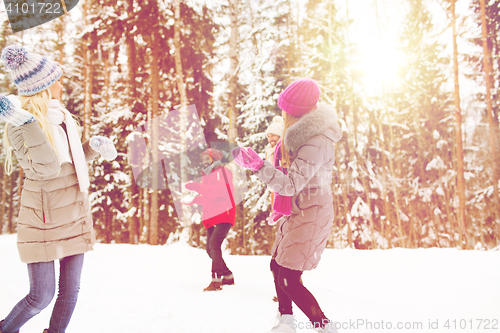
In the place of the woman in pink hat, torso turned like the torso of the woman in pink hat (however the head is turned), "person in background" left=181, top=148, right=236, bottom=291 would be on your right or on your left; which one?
on your right

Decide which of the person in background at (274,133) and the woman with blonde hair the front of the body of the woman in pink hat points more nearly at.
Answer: the woman with blonde hair

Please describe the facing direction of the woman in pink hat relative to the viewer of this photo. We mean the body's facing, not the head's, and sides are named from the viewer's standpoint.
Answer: facing to the left of the viewer

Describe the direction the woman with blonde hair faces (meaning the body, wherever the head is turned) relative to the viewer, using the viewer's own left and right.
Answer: facing to the right of the viewer

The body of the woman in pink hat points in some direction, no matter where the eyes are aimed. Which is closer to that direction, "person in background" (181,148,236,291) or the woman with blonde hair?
the woman with blonde hair

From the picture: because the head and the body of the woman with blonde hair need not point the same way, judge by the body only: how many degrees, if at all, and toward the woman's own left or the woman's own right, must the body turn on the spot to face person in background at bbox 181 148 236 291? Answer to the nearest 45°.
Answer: approximately 45° to the woman's own left

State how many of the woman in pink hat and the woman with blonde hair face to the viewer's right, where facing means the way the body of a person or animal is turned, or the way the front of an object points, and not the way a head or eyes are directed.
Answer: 1

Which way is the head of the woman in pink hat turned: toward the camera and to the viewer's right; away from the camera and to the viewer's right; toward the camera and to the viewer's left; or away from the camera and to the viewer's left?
away from the camera and to the viewer's left
